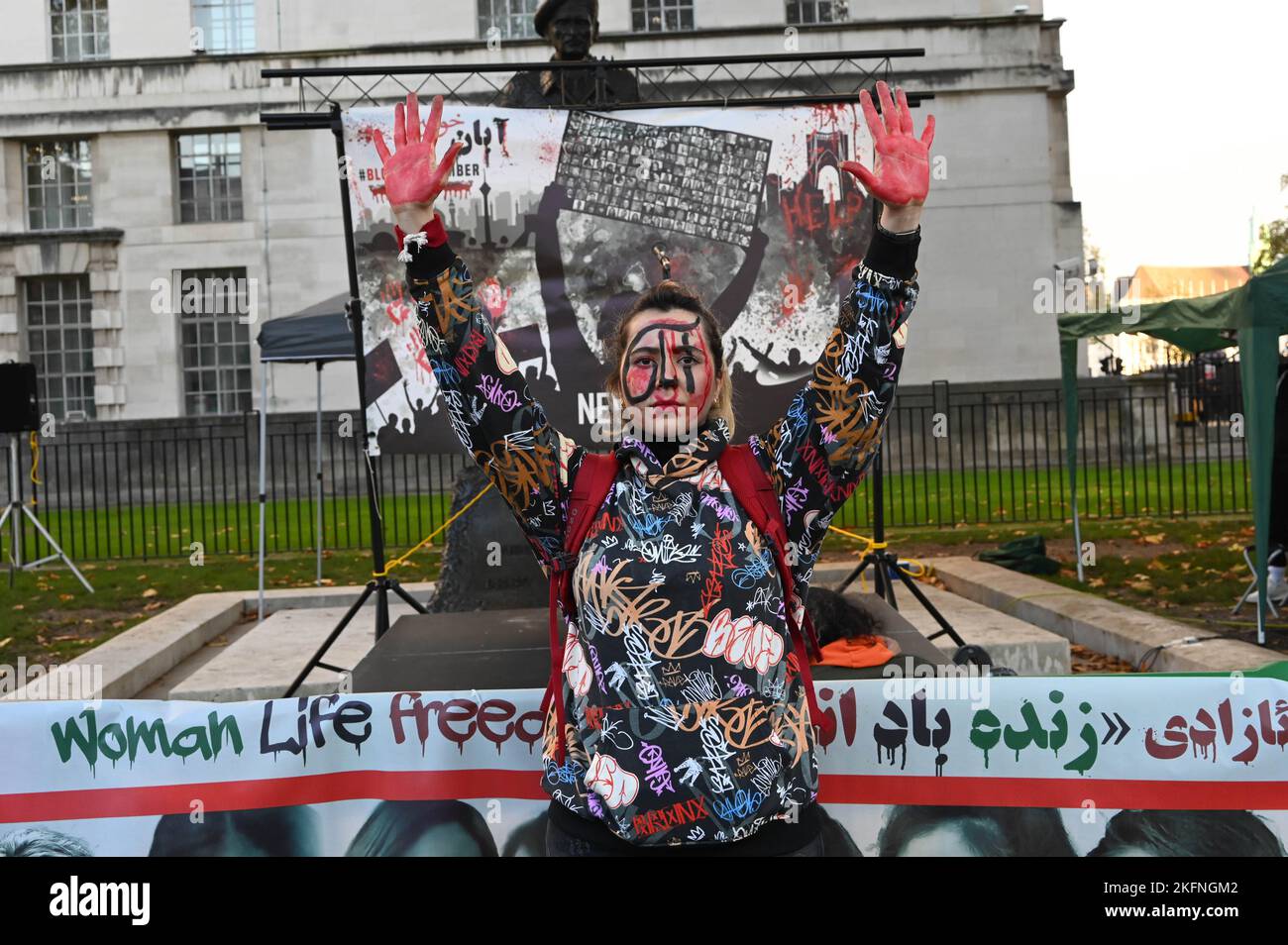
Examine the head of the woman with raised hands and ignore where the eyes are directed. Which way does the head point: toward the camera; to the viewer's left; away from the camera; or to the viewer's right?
toward the camera

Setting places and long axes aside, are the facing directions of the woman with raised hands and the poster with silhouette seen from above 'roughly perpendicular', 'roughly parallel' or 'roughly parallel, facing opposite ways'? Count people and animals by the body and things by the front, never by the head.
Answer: roughly parallel

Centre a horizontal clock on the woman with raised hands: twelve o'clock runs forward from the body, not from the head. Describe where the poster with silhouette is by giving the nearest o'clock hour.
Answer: The poster with silhouette is roughly at 6 o'clock from the woman with raised hands.

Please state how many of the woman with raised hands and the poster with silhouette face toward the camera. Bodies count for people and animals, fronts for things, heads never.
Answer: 2

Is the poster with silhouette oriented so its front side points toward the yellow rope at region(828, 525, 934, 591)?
no

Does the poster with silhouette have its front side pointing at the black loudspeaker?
no

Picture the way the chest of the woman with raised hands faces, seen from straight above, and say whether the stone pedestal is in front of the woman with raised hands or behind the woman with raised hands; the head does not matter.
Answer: behind

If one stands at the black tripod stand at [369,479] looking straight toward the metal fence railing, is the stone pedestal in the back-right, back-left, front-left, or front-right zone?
front-right

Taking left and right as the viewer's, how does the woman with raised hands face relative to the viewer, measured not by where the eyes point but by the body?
facing the viewer

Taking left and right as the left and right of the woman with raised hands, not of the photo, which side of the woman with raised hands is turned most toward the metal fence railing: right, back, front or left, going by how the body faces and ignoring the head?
back

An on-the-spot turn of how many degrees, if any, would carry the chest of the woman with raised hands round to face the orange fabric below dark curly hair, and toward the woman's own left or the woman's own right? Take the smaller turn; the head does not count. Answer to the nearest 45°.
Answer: approximately 180°

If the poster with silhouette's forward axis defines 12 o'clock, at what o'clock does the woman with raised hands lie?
The woman with raised hands is roughly at 12 o'clock from the poster with silhouette.

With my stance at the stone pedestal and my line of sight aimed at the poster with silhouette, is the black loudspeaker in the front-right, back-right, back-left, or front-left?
back-right

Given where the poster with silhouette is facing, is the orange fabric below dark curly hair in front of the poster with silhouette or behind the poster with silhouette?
in front

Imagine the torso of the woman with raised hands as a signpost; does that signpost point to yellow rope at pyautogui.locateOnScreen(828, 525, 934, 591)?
no
